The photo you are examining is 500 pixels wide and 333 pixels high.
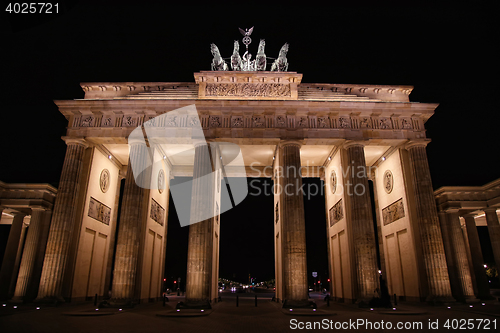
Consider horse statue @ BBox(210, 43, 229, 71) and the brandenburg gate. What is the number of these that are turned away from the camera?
0

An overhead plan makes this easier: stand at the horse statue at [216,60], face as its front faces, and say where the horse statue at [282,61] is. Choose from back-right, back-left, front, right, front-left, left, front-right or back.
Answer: back-left

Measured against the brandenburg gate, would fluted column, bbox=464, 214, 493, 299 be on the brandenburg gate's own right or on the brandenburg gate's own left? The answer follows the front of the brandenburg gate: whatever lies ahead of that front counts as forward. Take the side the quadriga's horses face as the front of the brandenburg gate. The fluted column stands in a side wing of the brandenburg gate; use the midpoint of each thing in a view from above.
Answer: on the brandenburg gate's own left

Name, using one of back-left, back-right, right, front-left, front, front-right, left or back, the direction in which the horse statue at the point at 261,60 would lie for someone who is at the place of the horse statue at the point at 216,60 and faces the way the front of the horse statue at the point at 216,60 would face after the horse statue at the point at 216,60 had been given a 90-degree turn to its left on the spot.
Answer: front-left

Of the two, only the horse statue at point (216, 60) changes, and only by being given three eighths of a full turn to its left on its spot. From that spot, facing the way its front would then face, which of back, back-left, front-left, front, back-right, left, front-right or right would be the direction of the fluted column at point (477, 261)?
front

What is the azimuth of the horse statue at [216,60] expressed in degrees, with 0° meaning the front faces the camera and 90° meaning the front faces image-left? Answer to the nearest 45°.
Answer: approximately 45°

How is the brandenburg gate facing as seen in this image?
toward the camera

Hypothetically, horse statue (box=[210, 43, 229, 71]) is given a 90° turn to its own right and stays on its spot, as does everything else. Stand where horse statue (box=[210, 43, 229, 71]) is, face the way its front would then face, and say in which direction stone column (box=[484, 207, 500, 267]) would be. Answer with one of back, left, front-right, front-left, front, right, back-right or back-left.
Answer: back-right

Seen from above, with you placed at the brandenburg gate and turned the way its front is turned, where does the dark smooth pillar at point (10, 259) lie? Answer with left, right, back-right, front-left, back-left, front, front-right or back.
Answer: right

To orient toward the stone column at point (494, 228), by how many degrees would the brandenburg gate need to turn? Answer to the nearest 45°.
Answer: approximately 90° to its left

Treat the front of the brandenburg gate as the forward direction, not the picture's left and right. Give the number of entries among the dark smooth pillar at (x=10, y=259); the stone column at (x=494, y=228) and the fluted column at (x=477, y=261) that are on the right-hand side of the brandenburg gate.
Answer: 1
